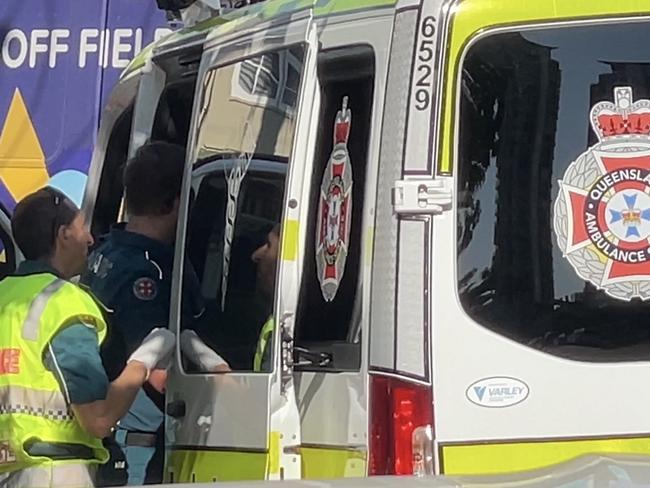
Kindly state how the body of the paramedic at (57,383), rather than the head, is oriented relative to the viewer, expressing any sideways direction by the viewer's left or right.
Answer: facing away from the viewer and to the right of the viewer

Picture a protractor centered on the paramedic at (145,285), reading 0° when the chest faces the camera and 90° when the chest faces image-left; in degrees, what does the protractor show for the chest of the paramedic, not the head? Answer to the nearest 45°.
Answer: approximately 225°

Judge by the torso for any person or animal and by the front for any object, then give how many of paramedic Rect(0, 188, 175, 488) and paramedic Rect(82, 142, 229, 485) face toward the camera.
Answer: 0

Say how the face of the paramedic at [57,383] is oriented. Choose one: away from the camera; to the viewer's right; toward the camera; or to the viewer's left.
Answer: to the viewer's right
